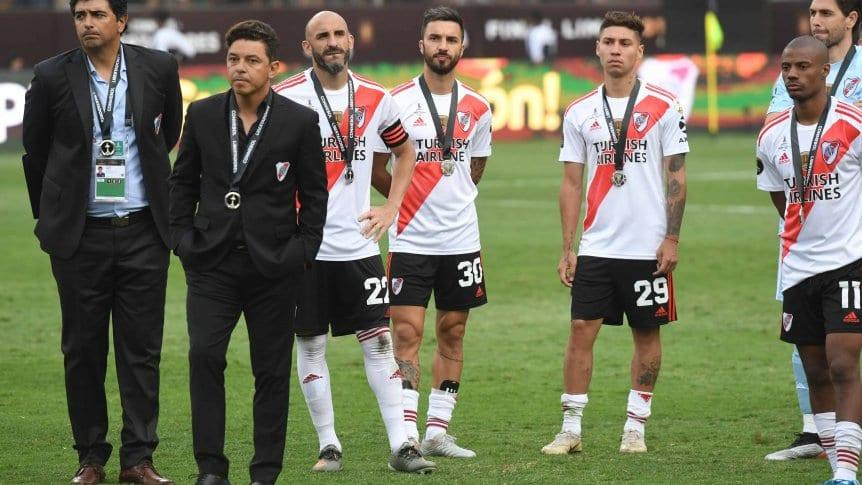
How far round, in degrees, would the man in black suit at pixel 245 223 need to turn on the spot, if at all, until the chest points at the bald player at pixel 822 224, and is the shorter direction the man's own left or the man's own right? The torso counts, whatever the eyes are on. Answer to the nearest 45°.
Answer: approximately 90° to the man's own left

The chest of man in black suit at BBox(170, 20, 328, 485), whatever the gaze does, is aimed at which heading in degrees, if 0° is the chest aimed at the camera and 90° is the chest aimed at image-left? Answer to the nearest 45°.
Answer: approximately 0°

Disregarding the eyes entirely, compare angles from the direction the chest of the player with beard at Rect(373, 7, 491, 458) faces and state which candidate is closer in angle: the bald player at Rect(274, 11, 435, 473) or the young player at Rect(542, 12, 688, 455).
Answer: the bald player

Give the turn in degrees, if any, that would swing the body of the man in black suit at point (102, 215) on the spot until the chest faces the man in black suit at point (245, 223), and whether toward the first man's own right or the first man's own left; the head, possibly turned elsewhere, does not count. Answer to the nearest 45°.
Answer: approximately 45° to the first man's own left

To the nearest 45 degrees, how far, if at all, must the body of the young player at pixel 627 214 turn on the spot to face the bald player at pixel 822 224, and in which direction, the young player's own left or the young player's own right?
approximately 45° to the young player's own left
